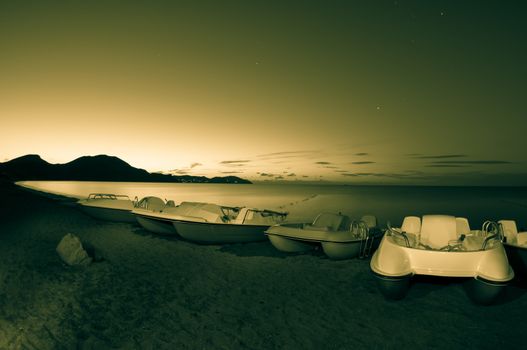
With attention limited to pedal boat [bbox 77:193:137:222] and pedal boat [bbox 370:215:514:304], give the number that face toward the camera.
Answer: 1

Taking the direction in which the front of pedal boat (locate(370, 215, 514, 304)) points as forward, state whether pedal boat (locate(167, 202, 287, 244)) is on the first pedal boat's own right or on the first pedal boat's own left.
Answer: on the first pedal boat's own right

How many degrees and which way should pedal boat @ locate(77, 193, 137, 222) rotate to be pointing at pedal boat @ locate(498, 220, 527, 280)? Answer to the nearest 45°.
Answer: approximately 135° to its left

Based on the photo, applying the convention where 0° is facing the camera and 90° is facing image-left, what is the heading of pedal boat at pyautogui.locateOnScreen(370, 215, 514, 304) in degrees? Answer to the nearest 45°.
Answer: approximately 0°

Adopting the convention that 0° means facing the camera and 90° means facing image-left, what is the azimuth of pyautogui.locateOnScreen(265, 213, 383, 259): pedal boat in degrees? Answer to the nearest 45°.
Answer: approximately 45°

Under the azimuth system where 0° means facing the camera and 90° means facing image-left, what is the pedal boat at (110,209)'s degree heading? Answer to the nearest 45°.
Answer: approximately 90°

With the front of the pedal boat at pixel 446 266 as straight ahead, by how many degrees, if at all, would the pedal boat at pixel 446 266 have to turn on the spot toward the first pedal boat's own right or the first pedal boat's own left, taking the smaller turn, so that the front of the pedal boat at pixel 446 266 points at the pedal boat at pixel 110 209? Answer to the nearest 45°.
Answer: approximately 90° to the first pedal boat's own right

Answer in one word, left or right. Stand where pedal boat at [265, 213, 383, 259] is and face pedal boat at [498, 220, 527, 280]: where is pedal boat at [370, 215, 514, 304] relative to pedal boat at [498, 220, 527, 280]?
right

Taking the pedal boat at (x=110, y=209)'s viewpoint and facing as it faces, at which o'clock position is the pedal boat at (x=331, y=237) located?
the pedal boat at (x=331, y=237) is roughly at 8 o'clock from the pedal boat at (x=110, y=209).

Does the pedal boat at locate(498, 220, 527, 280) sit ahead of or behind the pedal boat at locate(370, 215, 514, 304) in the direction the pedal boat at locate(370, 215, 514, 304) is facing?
behind
